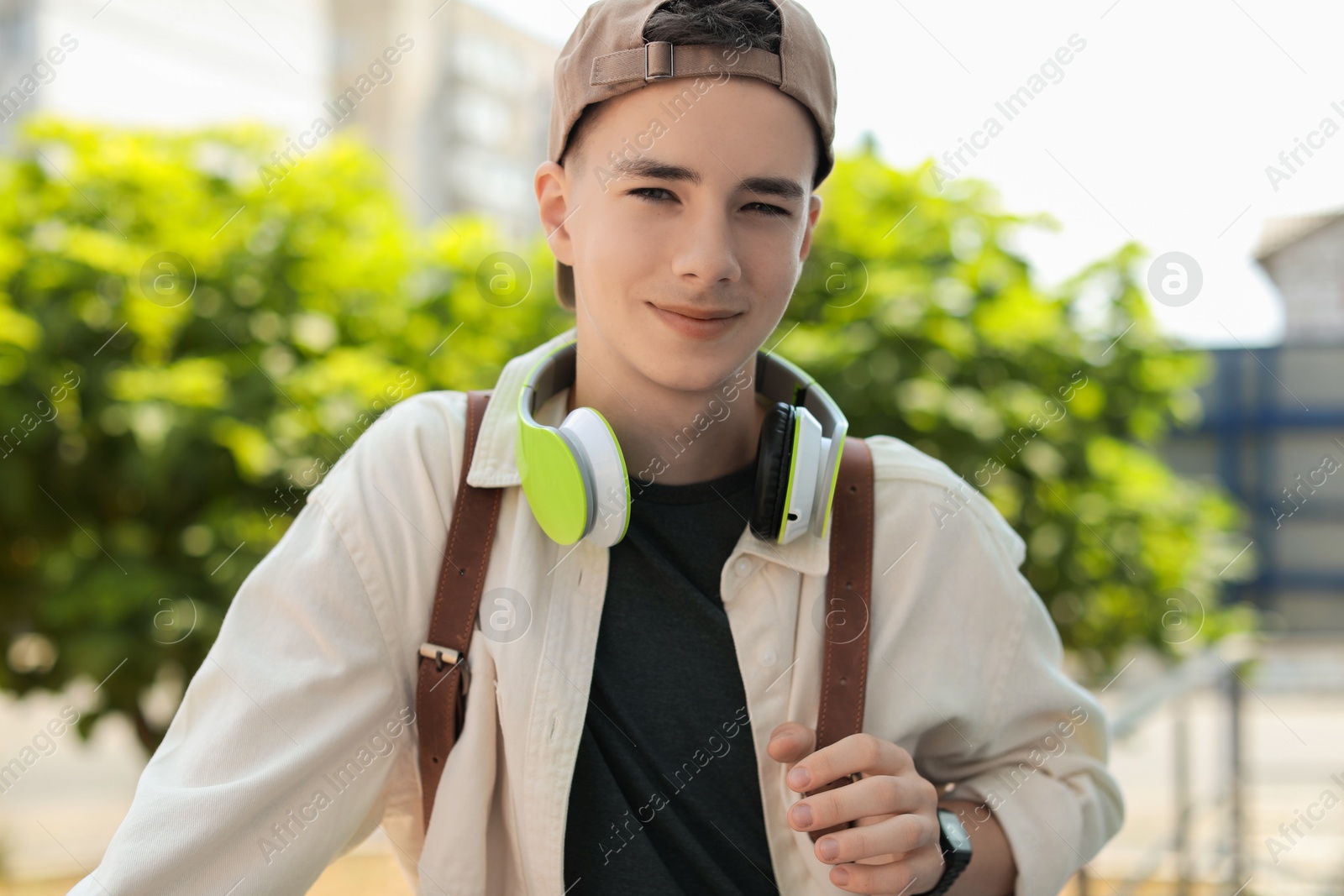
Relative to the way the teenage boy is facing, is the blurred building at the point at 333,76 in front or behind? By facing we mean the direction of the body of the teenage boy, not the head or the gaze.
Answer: behind

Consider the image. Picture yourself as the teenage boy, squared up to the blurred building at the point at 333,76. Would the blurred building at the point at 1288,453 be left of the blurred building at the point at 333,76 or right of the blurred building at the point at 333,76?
right

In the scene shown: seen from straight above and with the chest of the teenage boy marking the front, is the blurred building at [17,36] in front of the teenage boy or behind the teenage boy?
behind

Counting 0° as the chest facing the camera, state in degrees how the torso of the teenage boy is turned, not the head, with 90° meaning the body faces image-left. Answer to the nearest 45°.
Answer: approximately 0°

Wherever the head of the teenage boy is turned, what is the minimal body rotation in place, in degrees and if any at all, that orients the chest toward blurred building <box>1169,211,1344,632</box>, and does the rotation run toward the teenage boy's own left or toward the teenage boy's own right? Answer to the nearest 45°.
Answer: approximately 135° to the teenage boy's own left

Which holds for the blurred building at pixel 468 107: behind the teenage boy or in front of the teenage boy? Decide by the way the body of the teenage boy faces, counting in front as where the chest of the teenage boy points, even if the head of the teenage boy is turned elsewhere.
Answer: behind
